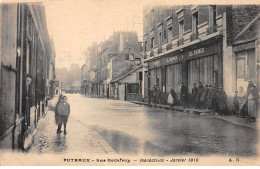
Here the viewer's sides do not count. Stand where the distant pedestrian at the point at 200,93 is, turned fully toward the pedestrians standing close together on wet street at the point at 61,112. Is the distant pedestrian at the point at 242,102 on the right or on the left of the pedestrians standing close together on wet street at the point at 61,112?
left

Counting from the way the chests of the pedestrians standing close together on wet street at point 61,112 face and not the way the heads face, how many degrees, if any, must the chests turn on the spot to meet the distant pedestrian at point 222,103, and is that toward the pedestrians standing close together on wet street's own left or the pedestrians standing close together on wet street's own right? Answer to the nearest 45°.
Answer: approximately 135° to the pedestrians standing close together on wet street's own left

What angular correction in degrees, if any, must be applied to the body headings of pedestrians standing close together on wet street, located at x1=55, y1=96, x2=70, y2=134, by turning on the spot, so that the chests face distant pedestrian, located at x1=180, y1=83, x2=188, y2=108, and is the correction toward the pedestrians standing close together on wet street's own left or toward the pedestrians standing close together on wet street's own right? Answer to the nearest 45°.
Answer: approximately 135° to the pedestrians standing close together on wet street's own left

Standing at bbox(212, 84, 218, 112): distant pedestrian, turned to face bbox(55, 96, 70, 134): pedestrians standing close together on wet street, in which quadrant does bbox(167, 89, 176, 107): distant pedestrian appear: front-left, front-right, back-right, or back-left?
back-right

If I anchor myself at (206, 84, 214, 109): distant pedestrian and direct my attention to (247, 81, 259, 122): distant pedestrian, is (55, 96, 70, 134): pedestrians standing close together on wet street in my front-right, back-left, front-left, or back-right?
front-right

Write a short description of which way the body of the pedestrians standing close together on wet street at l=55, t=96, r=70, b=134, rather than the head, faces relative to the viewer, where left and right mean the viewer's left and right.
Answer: facing the viewer

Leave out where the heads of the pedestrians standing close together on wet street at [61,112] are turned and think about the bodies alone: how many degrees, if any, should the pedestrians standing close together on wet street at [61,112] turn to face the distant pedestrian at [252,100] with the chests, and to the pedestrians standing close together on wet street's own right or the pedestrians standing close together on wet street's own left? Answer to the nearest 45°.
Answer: approximately 90° to the pedestrians standing close together on wet street's own left

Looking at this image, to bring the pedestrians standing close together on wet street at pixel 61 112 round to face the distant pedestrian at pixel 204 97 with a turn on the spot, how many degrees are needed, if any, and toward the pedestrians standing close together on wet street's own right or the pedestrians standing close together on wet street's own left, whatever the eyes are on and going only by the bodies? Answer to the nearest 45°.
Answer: approximately 135° to the pedestrians standing close together on wet street's own left

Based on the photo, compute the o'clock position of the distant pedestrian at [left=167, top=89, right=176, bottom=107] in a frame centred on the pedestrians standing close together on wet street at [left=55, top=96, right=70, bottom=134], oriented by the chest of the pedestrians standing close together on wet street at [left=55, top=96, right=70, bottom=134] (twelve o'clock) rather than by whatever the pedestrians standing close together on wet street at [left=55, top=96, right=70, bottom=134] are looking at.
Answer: the distant pedestrian at [left=167, top=89, right=176, bottom=107] is roughly at 7 o'clock from the pedestrians standing close together on wet street at [left=55, top=96, right=70, bottom=134].

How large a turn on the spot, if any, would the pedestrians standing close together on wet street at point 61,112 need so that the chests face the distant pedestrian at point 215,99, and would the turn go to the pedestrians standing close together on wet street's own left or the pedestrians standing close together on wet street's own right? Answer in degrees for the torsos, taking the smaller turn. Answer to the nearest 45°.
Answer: approximately 135° to the pedestrians standing close together on wet street's own left

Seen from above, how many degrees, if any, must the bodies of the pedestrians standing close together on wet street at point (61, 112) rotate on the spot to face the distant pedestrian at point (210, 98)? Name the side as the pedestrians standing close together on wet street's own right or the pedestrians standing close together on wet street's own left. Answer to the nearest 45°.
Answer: approximately 135° to the pedestrians standing close together on wet street's own left
